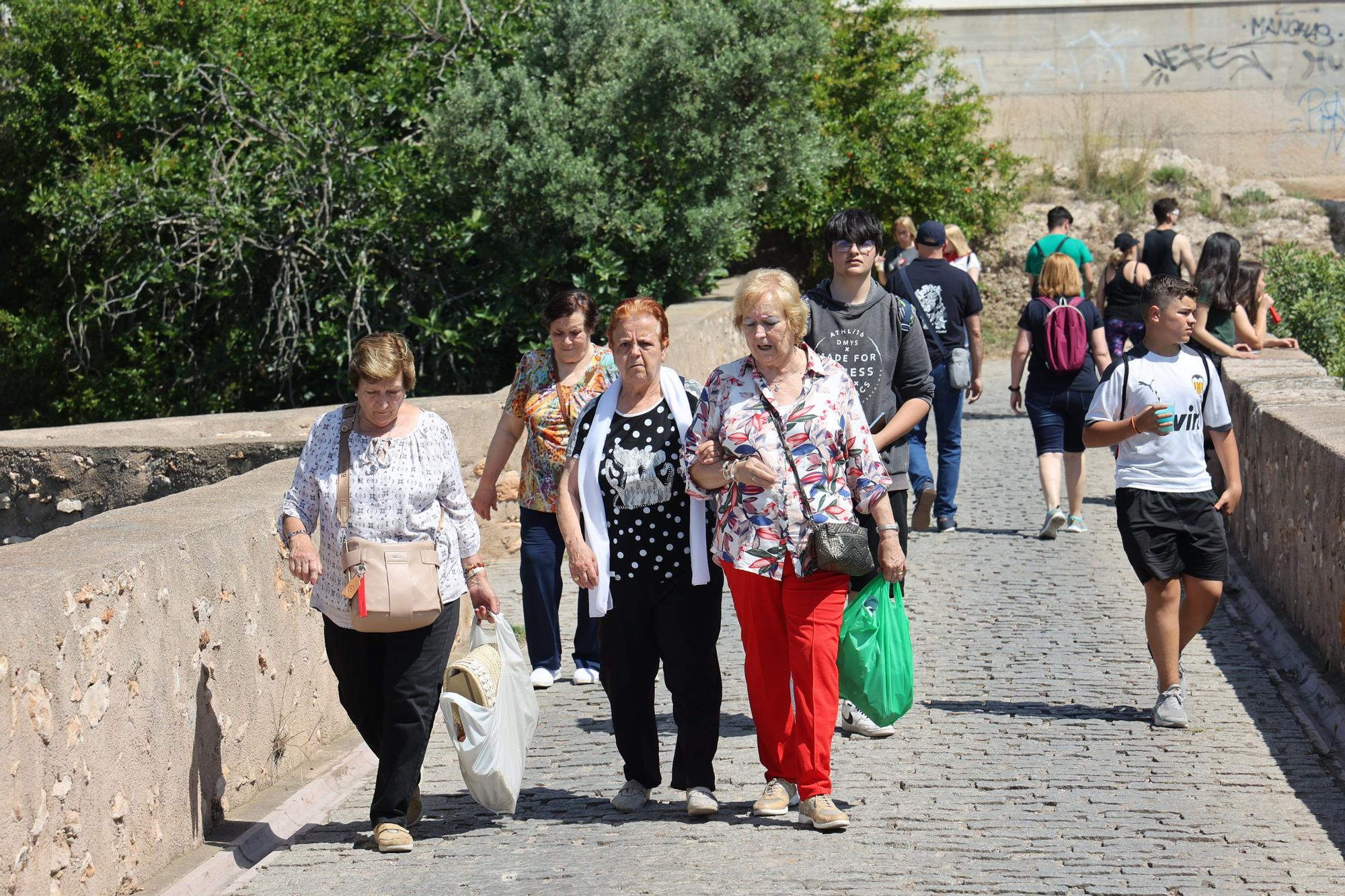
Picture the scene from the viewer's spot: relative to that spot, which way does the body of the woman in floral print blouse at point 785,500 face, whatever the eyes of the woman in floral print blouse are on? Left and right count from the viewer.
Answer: facing the viewer

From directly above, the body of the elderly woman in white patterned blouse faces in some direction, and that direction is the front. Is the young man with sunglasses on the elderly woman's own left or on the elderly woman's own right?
on the elderly woman's own left

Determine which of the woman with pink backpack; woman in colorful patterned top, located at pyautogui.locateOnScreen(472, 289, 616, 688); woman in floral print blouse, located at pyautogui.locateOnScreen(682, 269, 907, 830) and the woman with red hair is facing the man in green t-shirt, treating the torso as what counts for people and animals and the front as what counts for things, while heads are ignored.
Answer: the woman with pink backpack

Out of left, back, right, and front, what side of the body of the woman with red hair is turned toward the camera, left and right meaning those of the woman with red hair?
front

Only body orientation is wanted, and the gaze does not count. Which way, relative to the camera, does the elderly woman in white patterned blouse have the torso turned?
toward the camera

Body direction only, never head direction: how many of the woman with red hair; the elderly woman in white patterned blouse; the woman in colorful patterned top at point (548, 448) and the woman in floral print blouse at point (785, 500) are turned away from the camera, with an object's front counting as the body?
0

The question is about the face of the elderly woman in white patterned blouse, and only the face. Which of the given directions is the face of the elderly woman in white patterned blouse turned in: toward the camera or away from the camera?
toward the camera

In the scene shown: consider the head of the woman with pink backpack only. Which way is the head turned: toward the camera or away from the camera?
away from the camera

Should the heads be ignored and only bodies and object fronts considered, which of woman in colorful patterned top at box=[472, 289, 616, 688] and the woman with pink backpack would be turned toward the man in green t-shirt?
the woman with pink backpack

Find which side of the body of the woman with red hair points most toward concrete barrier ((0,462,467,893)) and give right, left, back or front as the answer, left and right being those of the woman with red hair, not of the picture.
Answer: right

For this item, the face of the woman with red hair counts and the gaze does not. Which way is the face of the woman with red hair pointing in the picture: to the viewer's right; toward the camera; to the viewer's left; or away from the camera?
toward the camera

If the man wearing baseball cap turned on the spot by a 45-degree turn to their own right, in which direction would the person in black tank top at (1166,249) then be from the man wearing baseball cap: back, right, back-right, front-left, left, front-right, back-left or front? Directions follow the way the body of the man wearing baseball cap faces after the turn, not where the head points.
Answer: front

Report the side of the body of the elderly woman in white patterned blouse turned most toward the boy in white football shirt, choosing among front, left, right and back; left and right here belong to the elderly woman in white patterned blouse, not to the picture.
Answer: left

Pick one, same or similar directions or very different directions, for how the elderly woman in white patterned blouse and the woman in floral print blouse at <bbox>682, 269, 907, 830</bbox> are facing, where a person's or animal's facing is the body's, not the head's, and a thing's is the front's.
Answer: same or similar directions

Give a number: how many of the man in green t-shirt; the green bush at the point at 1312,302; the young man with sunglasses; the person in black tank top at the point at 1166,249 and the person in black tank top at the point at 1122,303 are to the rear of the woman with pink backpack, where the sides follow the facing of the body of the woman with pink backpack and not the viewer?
1

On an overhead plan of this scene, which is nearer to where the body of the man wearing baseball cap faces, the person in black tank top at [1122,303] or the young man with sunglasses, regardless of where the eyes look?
the person in black tank top
